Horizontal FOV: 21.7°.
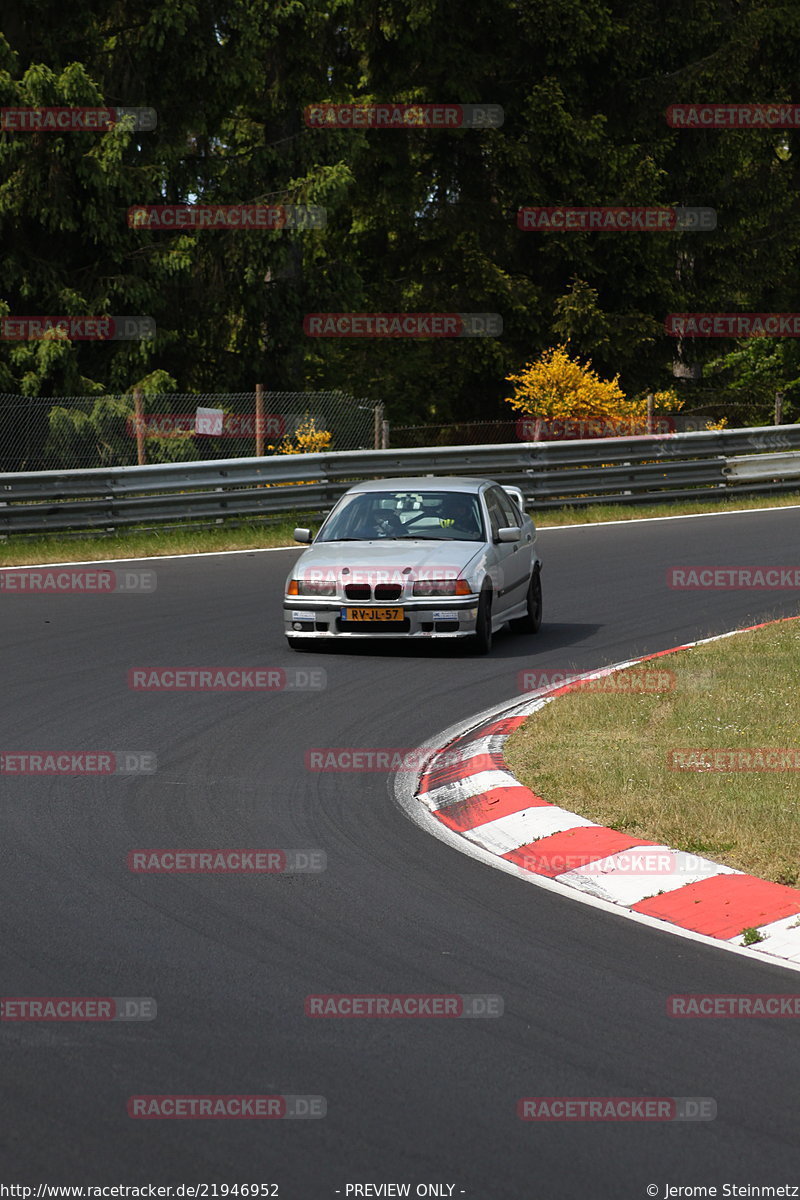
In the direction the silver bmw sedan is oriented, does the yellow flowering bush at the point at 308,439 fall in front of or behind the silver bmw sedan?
behind

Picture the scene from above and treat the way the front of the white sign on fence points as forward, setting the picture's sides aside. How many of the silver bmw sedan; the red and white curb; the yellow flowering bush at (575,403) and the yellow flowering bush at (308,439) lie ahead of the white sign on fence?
2

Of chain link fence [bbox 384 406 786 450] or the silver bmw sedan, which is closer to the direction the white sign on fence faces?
the silver bmw sedan

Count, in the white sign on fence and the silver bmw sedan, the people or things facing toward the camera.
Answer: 2

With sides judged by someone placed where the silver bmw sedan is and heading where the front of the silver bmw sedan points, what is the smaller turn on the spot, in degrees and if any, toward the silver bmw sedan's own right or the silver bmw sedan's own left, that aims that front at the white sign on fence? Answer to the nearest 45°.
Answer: approximately 180°

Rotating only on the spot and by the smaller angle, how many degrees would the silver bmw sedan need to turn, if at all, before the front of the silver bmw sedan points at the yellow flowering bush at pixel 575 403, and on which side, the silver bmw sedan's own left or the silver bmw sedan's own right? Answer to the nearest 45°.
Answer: approximately 180°

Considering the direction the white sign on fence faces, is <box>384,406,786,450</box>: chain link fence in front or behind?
behind

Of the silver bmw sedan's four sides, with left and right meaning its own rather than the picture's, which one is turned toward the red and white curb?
front

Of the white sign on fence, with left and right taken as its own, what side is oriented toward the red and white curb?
front

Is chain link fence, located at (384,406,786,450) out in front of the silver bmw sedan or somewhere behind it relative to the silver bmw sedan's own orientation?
behind

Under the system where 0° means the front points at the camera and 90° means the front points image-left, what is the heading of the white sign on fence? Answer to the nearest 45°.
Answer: approximately 0°

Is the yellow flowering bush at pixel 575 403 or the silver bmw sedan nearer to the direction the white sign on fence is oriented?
the silver bmw sedan

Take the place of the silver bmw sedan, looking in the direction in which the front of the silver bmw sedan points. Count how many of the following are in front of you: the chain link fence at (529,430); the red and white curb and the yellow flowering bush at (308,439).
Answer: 1

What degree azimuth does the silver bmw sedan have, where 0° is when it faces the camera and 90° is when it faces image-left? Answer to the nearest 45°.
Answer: approximately 0°
